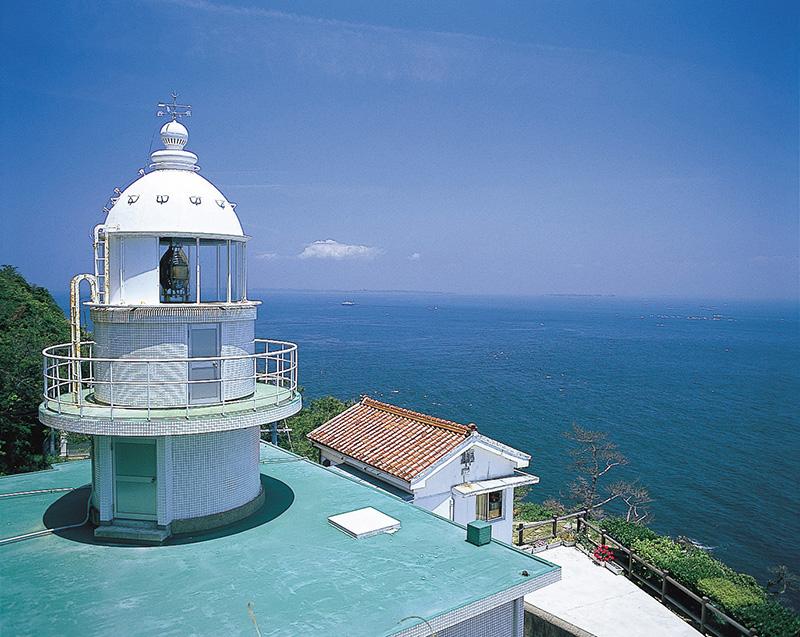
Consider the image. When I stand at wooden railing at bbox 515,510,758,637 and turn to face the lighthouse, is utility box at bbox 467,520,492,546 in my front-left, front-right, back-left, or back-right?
front-left

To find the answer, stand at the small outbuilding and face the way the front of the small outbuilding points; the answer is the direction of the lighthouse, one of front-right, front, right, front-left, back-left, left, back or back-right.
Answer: right

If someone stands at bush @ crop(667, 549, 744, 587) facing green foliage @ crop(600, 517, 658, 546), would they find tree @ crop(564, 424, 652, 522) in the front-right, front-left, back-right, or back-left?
front-right

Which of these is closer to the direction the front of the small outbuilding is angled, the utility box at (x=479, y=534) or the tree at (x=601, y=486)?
the utility box

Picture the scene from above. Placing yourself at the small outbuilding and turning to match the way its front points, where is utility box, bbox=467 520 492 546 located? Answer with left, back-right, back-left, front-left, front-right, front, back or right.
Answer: front-right

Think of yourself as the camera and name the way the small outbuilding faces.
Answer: facing the viewer and to the right of the viewer
